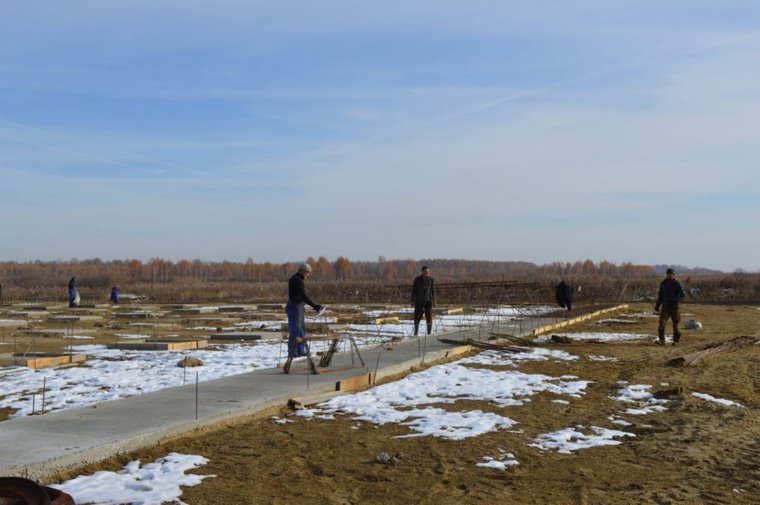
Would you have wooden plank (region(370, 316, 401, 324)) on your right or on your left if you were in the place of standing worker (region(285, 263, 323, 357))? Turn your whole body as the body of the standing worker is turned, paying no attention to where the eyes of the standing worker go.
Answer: on your left

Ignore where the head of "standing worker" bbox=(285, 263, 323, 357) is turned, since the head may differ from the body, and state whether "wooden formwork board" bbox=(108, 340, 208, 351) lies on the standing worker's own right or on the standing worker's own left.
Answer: on the standing worker's own left

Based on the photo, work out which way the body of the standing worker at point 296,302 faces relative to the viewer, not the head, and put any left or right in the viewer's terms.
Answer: facing to the right of the viewer

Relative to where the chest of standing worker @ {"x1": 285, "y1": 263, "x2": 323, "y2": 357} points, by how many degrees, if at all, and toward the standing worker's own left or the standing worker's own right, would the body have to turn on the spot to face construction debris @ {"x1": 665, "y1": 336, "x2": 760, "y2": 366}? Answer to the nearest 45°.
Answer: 0° — they already face it

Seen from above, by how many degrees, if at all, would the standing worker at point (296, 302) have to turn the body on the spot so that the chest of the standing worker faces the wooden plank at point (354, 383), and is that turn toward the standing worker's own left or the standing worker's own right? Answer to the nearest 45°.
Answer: approximately 45° to the standing worker's own right

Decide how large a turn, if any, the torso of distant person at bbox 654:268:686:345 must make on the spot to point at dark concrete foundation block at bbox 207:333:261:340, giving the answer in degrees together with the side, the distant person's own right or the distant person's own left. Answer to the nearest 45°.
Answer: approximately 90° to the distant person's own right

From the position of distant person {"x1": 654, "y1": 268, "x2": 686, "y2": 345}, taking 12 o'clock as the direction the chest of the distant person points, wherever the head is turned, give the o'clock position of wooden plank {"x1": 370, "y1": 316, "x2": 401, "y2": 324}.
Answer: The wooden plank is roughly at 4 o'clock from the distant person.

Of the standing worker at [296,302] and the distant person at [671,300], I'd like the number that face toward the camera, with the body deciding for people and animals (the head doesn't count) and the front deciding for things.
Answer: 1

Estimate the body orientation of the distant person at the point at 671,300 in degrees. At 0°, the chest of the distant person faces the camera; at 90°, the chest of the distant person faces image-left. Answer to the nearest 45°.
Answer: approximately 0°
